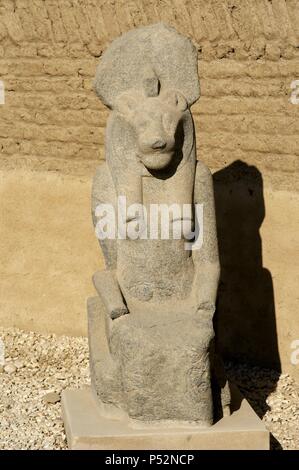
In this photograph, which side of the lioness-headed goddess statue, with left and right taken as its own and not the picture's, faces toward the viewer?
front
